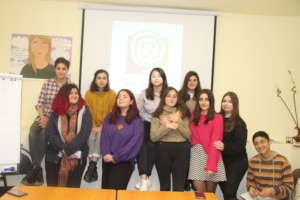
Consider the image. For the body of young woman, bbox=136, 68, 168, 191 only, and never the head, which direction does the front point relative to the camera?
toward the camera

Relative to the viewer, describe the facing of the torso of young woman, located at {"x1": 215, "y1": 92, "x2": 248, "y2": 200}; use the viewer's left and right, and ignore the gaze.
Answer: facing the viewer and to the left of the viewer

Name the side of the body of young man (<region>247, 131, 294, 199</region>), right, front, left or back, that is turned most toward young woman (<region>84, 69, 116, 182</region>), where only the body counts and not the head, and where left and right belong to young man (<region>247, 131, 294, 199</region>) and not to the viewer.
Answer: right

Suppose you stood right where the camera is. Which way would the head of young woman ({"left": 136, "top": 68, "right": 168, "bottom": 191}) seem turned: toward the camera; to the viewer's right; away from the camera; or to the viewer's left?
toward the camera

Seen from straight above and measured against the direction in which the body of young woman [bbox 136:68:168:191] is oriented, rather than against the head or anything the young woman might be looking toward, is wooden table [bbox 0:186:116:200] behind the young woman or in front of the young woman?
in front

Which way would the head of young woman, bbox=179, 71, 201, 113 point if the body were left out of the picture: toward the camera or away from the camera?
toward the camera

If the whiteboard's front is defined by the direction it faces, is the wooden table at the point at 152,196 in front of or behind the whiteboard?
in front

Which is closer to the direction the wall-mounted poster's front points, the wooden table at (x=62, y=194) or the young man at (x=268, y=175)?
the wooden table

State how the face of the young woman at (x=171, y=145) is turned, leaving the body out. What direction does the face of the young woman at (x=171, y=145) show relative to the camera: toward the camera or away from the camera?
toward the camera

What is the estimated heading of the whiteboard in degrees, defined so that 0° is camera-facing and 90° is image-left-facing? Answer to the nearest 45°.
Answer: approximately 315°

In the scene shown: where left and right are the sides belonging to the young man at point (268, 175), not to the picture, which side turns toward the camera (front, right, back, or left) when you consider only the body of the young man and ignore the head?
front

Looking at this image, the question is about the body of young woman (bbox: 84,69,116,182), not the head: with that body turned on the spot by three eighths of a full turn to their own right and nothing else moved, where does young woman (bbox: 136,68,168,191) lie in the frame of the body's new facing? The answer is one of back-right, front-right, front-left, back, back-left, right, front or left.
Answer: back

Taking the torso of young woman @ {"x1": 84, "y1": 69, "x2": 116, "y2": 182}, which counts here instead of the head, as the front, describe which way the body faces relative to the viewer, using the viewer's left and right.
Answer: facing the viewer
